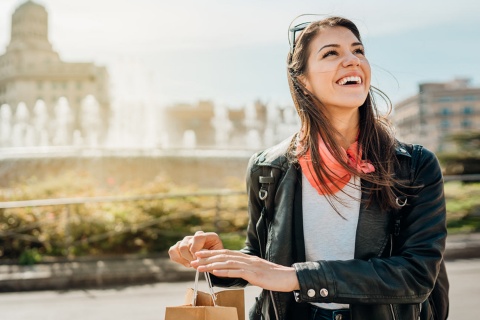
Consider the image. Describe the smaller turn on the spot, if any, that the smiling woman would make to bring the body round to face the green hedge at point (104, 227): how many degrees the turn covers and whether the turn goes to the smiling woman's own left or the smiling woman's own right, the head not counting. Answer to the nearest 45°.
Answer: approximately 135° to the smiling woman's own right

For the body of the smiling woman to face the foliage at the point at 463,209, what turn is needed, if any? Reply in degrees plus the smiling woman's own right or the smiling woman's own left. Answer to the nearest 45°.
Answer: approximately 180°

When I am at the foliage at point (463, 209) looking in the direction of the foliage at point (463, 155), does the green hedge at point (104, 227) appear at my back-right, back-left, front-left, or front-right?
back-left

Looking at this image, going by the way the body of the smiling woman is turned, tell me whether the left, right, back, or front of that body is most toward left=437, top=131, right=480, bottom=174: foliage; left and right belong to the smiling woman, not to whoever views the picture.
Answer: back

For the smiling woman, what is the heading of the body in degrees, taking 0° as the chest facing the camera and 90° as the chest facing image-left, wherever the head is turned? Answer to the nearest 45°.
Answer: approximately 0°

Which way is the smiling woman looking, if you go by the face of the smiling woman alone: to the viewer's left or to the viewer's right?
to the viewer's right
